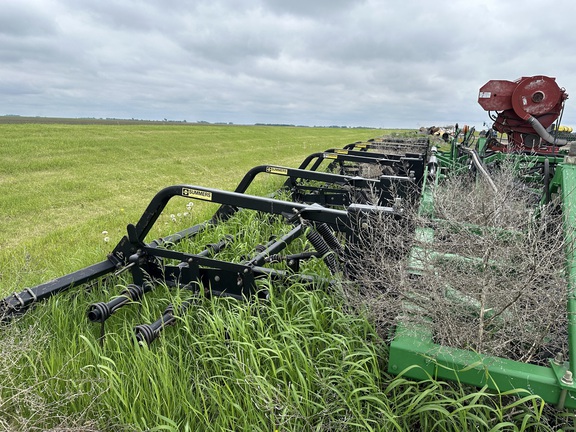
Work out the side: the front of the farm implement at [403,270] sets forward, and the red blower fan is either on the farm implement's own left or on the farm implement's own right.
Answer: on the farm implement's own left

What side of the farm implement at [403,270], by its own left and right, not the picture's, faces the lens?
right
